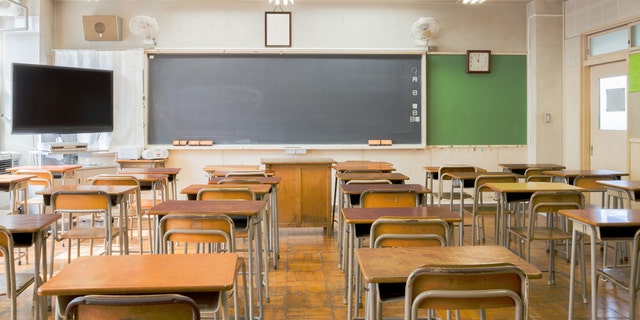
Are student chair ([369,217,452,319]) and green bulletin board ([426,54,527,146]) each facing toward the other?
yes

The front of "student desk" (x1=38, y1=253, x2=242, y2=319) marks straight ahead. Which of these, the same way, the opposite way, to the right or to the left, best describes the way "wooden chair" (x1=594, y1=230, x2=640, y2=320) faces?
the opposite way

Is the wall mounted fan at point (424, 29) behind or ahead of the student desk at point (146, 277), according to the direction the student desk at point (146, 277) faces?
behind

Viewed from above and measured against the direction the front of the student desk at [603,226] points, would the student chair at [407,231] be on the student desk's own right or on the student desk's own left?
on the student desk's own right

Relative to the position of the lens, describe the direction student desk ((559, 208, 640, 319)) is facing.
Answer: facing the viewer

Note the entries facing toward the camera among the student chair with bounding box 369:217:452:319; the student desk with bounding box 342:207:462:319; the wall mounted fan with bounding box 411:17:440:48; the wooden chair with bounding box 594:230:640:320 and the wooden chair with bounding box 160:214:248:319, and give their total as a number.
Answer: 2

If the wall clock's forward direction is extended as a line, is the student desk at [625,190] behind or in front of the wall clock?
in front

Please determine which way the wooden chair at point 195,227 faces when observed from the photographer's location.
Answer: facing away from the viewer

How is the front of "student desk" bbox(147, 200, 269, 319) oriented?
toward the camera

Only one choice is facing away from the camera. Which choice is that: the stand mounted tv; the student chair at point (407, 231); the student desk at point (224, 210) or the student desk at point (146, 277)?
the student chair

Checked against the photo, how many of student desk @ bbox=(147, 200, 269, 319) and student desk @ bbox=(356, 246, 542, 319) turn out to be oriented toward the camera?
2

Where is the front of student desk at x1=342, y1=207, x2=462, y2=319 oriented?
toward the camera
